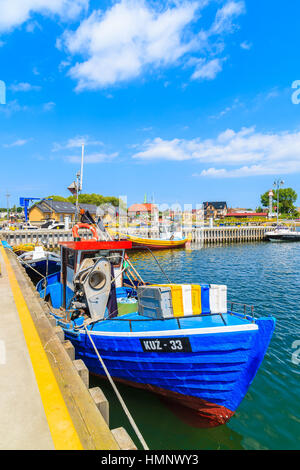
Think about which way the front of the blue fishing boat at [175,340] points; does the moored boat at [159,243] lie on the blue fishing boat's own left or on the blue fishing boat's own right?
on the blue fishing boat's own left

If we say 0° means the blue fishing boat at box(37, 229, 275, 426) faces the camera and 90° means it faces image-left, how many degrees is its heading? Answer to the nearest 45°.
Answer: approximately 315°

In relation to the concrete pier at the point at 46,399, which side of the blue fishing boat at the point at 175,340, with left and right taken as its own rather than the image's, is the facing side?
right

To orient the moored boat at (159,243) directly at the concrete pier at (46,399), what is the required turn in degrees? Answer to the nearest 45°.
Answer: approximately 90° to its left

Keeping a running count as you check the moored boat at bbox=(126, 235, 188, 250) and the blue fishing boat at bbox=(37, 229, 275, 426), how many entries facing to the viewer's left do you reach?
1

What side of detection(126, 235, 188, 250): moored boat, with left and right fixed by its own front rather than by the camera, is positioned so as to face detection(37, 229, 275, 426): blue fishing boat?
left

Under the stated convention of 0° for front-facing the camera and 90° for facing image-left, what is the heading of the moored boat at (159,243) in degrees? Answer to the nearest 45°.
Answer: approximately 90°

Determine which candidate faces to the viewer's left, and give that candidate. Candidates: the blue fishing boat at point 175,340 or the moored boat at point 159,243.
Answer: the moored boat
